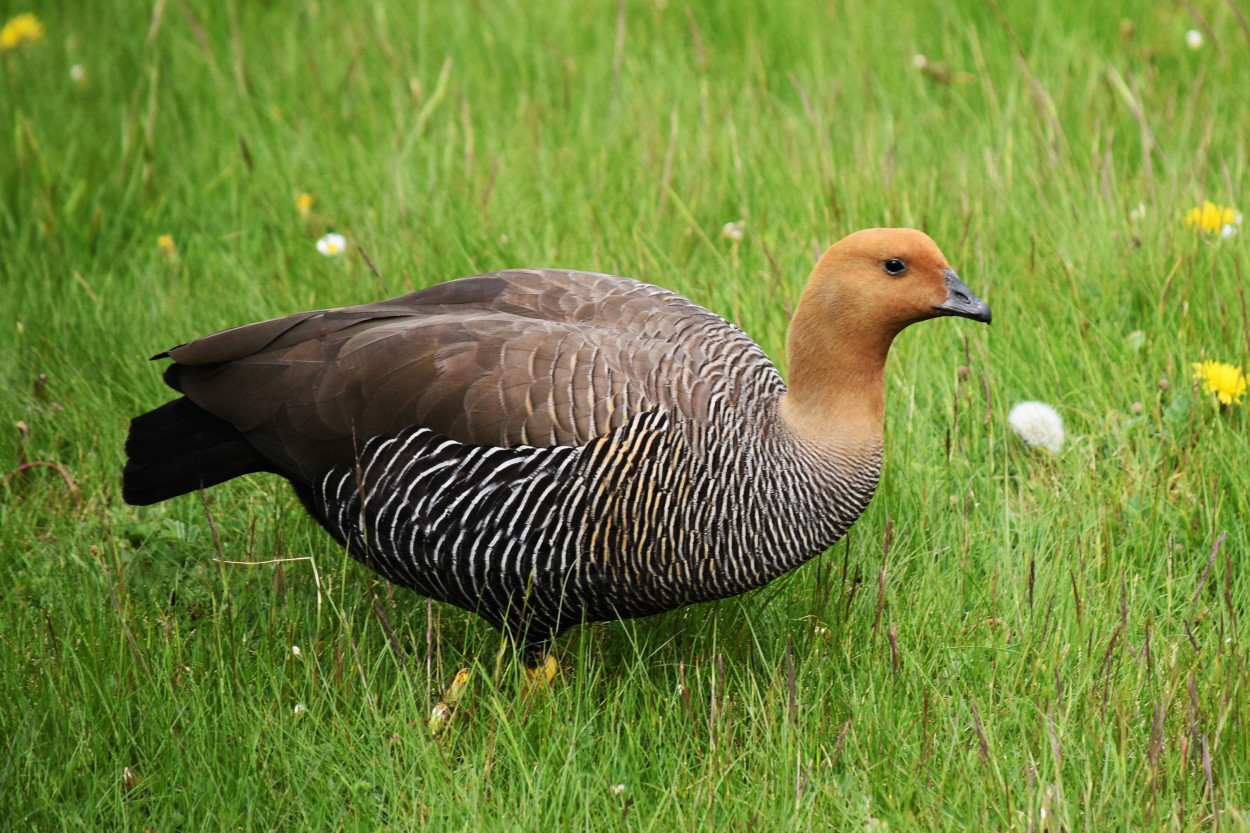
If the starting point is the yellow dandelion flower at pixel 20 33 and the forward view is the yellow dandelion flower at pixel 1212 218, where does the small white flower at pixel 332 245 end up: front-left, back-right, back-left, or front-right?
front-right

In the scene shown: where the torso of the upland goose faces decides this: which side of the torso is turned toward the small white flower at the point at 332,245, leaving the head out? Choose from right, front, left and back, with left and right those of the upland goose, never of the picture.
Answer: left

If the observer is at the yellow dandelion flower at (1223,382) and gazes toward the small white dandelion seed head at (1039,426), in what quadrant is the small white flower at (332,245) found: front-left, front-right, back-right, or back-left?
front-right

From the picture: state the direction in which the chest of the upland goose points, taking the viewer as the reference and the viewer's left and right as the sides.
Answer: facing to the right of the viewer

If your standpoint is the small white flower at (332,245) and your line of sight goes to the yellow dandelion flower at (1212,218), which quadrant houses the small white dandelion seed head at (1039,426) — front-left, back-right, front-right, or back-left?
front-right

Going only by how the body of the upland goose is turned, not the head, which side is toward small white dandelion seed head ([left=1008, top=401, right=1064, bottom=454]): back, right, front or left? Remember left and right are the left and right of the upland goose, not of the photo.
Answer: front

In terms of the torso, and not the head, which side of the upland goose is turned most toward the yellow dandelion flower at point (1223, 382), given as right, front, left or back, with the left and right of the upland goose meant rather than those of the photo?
front
